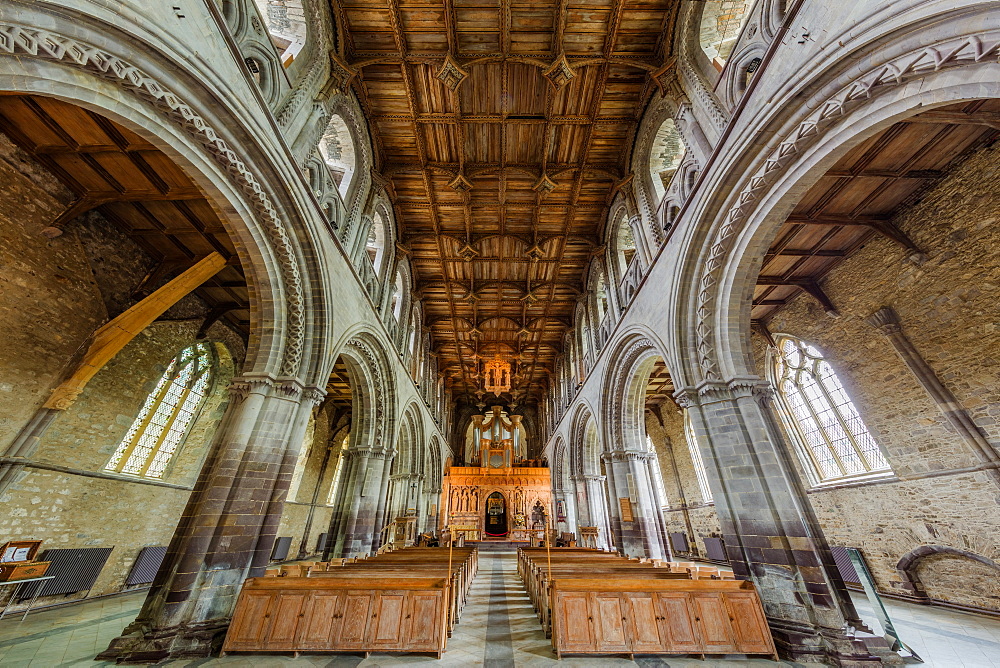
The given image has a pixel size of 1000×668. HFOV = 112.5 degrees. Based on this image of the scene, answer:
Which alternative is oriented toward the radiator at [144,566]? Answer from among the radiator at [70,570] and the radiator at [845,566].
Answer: the radiator at [845,566]

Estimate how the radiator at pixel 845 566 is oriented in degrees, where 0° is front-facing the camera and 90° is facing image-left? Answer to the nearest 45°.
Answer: approximately 45°

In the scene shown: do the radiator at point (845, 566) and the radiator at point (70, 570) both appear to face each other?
yes

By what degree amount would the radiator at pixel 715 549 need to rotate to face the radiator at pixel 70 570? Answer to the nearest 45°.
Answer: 0° — it already faces it

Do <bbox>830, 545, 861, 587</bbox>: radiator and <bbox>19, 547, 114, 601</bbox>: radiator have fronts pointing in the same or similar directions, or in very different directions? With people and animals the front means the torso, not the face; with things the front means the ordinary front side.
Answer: very different directions

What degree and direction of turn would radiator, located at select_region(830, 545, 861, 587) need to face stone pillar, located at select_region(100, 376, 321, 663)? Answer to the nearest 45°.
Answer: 0° — it already faces it

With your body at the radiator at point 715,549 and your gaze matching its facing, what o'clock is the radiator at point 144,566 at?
the radiator at point 144,566 is roughly at 12 o'clock from the radiator at point 715,549.

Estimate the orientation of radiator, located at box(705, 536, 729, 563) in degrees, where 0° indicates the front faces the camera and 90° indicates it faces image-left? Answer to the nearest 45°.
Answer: approximately 45°

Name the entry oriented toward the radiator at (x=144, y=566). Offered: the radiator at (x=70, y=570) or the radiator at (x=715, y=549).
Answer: the radiator at (x=715, y=549)

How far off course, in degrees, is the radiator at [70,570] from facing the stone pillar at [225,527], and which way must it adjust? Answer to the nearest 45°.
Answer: approximately 45° to its right
